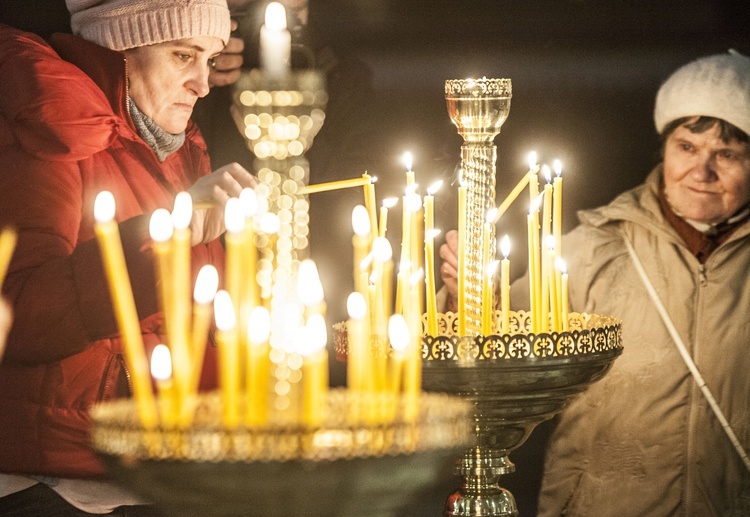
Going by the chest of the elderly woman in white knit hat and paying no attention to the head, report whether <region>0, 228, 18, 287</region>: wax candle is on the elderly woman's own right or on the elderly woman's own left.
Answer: on the elderly woman's own right

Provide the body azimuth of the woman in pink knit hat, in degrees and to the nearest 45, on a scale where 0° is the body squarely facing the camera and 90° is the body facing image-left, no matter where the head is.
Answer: approximately 315°

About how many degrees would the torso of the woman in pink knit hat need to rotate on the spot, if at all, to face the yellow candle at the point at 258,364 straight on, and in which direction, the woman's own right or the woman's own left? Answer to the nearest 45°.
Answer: approximately 45° to the woman's own right

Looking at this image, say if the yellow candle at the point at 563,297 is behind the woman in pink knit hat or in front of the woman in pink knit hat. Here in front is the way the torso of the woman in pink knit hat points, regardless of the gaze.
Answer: in front

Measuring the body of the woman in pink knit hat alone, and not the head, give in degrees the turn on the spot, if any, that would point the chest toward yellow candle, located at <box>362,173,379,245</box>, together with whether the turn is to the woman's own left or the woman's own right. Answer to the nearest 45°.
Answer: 0° — they already face it

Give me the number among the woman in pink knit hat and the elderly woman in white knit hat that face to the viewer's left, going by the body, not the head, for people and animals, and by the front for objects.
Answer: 0

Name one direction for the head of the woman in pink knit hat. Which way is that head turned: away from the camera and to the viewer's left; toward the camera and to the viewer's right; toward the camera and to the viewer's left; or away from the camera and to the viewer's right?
toward the camera and to the viewer's right

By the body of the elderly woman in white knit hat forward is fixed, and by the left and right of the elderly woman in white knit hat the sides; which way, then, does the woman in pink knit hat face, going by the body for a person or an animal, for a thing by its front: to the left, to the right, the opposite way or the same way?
to the left

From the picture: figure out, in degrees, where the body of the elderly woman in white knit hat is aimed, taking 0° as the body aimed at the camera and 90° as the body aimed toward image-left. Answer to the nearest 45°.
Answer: approximately 0°

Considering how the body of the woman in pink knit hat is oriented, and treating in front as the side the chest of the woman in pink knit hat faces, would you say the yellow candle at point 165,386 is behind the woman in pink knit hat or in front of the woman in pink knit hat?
in front

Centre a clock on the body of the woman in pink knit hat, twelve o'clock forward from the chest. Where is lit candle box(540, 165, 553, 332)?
The lit candle is roughly at 11 o'clock from the woman in pink knit hat.
